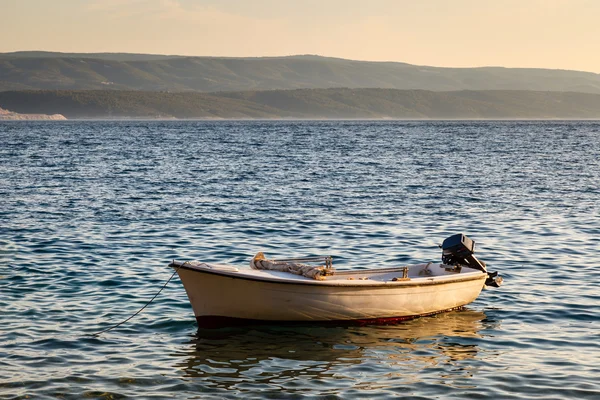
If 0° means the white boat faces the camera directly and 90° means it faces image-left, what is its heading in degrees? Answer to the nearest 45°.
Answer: approximately 90°
